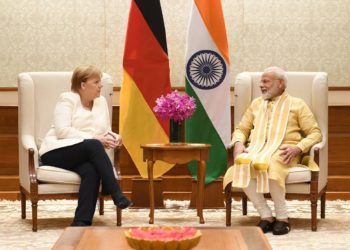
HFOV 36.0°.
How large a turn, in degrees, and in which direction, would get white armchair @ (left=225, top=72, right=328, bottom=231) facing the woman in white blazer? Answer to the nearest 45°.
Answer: approximately 90° to its right

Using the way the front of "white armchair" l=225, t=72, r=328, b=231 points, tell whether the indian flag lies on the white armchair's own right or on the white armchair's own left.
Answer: on the white armchair's own right

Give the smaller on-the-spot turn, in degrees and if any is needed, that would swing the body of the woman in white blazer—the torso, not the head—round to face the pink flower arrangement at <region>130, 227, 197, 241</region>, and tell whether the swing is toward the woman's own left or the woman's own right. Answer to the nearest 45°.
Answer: approximately 45° to the woman's own right

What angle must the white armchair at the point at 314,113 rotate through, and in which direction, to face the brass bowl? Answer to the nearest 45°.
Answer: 0° — it already faces it

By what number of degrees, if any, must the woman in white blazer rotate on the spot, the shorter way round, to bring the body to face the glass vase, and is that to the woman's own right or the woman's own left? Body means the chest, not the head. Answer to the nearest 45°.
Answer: approximately 45° to the woman's own left

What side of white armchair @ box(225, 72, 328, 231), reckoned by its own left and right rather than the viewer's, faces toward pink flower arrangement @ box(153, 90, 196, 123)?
right

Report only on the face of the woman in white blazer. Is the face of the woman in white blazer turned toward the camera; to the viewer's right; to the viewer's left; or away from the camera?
to the viewer's right

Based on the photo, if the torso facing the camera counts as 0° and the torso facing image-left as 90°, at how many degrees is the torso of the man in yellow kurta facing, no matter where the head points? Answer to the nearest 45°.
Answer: approximately 45°

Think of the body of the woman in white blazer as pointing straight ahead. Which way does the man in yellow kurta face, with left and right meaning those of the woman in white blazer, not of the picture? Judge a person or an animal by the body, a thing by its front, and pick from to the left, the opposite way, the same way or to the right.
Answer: to the right

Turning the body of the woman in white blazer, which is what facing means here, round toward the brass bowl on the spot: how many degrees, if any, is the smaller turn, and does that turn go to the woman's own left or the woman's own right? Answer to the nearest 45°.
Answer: approximately 45° to the woman's own right

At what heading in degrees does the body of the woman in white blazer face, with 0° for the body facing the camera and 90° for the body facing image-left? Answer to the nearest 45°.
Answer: approximately 315°
